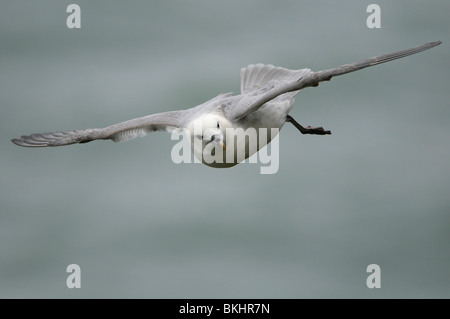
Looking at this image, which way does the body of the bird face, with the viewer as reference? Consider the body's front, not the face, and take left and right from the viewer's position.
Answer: facing the viewer and to the left of the viewer
